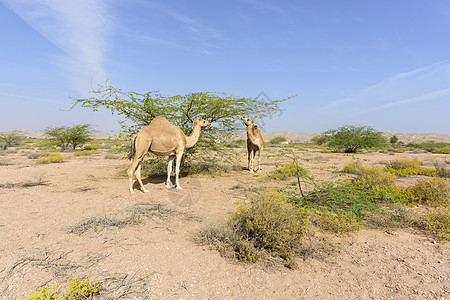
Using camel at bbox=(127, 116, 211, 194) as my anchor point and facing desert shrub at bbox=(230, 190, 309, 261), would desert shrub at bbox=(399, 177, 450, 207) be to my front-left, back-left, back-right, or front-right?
front-left

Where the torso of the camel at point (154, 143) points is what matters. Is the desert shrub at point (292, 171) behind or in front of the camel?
in front

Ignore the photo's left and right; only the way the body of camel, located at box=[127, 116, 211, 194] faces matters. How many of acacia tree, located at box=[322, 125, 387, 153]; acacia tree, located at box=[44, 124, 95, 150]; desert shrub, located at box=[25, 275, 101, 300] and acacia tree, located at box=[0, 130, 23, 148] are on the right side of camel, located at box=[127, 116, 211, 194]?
1

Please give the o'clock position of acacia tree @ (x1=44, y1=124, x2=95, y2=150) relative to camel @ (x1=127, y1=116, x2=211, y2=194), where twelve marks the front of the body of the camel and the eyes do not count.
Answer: The acacia tree is roughly at 8 o'clock from the camel.

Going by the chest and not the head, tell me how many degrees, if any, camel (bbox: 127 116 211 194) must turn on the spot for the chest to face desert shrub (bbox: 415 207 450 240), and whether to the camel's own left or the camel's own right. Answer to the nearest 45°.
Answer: approximately 45° to the camel's own right

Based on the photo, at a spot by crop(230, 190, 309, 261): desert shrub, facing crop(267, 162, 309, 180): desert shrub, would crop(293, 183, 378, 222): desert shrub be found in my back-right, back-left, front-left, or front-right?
front-right

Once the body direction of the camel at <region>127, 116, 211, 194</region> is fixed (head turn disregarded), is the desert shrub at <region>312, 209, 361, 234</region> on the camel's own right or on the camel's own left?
on the camel's own right

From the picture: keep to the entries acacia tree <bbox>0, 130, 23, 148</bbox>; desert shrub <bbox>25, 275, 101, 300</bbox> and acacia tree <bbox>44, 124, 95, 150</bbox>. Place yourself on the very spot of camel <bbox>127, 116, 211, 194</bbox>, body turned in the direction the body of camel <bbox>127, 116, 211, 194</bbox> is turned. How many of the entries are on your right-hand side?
1

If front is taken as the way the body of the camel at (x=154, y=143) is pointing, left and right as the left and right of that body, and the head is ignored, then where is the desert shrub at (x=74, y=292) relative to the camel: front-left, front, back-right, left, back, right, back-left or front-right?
right

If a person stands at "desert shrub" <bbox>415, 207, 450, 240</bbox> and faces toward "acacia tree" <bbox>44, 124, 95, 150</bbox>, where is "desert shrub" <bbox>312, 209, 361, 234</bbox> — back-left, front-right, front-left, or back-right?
front-left

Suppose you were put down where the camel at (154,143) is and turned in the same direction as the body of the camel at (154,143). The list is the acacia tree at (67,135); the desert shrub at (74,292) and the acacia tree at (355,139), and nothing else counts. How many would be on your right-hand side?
1

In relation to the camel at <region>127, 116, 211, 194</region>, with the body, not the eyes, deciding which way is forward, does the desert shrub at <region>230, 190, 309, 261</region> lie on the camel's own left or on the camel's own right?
on the camel's own right

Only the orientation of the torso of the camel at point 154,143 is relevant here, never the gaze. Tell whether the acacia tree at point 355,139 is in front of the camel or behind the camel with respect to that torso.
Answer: in front

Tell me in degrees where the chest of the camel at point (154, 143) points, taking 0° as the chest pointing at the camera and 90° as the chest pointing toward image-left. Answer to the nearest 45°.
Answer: approximately 270°
